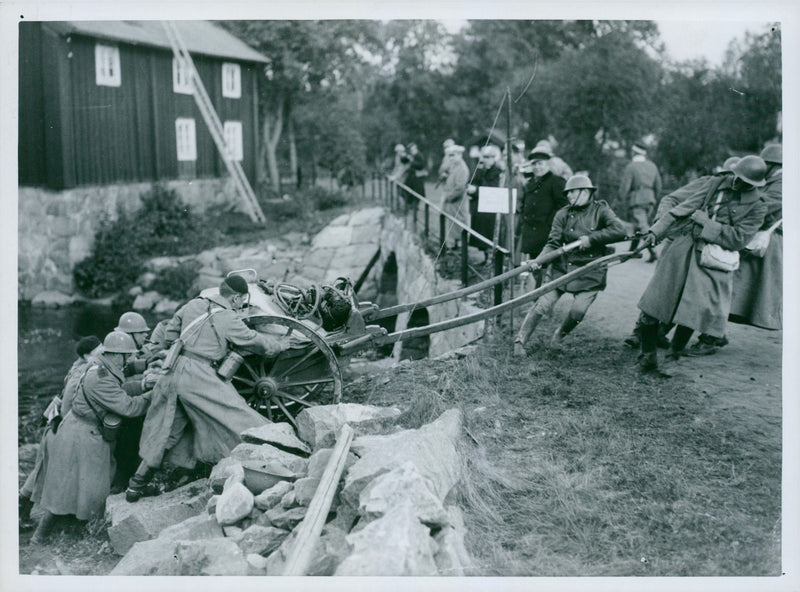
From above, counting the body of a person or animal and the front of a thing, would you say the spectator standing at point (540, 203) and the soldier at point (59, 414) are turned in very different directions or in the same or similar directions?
very different directions

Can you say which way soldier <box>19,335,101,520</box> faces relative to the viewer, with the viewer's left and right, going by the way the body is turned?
facing to the right of the viewer

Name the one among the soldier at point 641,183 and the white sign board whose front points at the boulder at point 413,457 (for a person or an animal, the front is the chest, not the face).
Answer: the white sign board

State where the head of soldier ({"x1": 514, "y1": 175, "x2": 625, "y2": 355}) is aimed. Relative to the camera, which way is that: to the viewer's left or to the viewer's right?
to the viewer's left

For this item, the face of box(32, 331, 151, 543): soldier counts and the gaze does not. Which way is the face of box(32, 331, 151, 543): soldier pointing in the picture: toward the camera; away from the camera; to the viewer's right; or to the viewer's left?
to the viewer's right

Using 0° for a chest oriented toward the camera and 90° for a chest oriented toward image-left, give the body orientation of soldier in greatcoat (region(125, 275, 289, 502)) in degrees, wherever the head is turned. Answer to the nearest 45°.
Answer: approximately 225°

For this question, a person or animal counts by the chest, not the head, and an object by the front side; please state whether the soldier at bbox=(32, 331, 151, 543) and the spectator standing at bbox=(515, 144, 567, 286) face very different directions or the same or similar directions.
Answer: very different directions

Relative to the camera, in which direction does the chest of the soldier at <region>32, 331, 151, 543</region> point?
to the viewer's right

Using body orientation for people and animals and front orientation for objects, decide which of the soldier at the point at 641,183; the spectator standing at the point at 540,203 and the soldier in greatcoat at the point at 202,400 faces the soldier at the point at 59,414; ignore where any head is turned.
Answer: the spectator standing

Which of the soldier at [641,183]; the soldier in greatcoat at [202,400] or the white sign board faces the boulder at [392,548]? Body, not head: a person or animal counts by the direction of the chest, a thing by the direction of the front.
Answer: the white sign board

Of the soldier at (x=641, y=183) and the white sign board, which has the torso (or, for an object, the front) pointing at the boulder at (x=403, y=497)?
the white sign board

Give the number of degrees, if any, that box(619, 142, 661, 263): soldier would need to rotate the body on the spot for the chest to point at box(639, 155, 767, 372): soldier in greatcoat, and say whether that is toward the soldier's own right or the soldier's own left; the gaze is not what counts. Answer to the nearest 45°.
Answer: approximately 180°

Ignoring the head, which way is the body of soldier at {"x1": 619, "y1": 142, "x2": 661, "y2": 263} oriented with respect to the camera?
away from the camera

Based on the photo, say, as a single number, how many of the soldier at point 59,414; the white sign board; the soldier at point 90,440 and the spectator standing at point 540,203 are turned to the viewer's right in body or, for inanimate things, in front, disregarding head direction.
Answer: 2

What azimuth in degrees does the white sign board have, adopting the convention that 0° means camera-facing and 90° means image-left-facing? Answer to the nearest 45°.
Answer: approximately 0°
